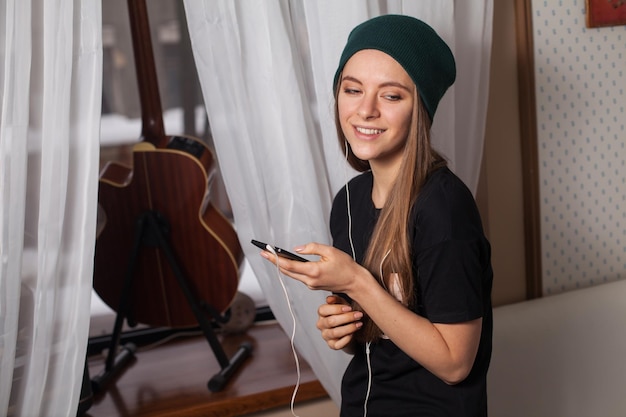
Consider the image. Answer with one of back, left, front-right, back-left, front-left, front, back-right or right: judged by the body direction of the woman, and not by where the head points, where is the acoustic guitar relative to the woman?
right

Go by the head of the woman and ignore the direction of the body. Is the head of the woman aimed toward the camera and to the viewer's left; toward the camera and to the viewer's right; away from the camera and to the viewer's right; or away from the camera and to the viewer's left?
toward the camera and to the viewer's left

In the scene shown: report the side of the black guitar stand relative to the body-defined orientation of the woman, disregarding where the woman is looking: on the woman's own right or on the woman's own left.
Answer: on the woman's own right
